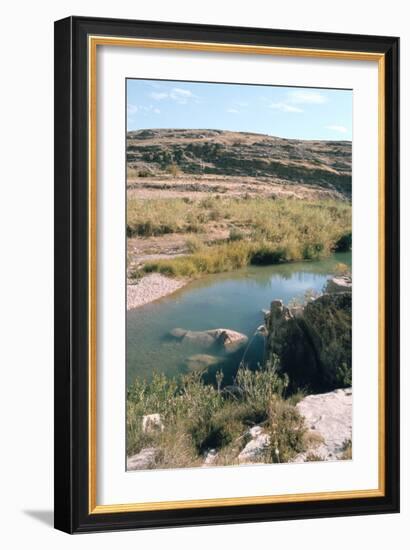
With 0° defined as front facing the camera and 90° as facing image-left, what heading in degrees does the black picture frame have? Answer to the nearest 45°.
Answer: approximately 315°
